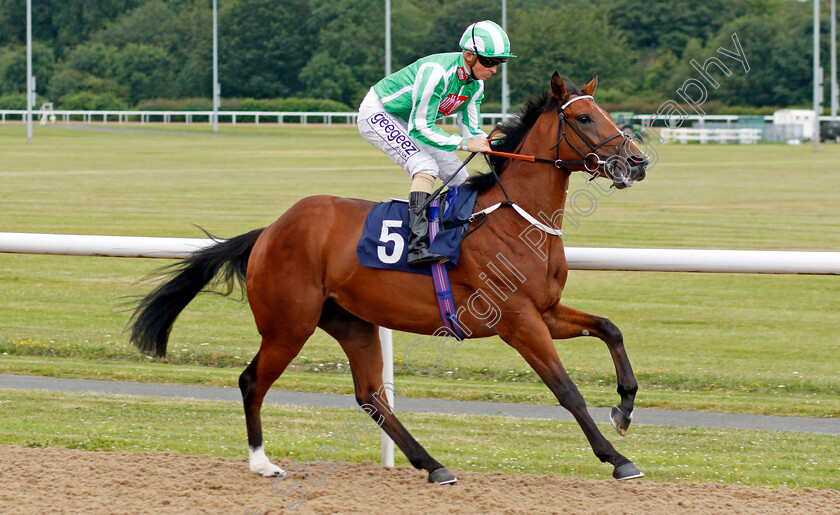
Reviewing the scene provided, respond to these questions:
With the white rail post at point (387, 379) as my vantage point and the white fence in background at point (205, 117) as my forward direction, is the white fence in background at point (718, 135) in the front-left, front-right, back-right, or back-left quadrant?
front-right

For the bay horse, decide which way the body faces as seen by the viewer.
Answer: to the viewer's right

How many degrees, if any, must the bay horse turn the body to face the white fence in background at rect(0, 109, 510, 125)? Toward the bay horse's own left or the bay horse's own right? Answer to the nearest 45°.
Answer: approximately 90° to the bay horse's own left

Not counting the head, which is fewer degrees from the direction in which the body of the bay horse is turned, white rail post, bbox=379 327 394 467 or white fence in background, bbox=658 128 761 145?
the white fence in background

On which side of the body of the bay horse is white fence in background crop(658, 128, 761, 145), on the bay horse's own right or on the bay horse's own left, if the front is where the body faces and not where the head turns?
on the bay horse's own left

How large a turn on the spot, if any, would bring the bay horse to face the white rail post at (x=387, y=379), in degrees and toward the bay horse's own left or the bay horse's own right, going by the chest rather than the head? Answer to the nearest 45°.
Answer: approximately 135° to the bay horse's own left
